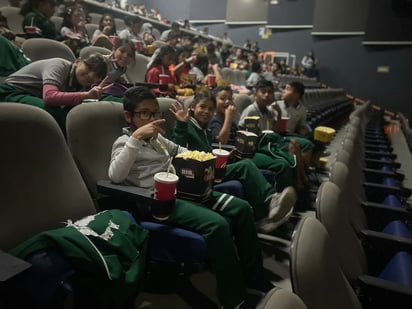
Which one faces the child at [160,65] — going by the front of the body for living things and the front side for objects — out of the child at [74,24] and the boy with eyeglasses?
the child at [74,24]

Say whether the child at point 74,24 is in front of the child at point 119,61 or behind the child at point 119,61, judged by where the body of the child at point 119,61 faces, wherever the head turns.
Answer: behind

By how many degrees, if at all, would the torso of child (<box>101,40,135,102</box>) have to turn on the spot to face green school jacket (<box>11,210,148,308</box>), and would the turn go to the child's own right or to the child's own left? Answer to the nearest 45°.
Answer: approximately 45° to the child's own right

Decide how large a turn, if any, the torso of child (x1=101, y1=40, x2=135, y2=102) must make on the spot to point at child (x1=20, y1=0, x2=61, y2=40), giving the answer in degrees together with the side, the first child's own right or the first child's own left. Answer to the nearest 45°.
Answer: approximately 180°

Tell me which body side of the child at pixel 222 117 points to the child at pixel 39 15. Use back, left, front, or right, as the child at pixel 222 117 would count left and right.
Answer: back

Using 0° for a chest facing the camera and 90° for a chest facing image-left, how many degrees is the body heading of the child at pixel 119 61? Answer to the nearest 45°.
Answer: approximately 315°
